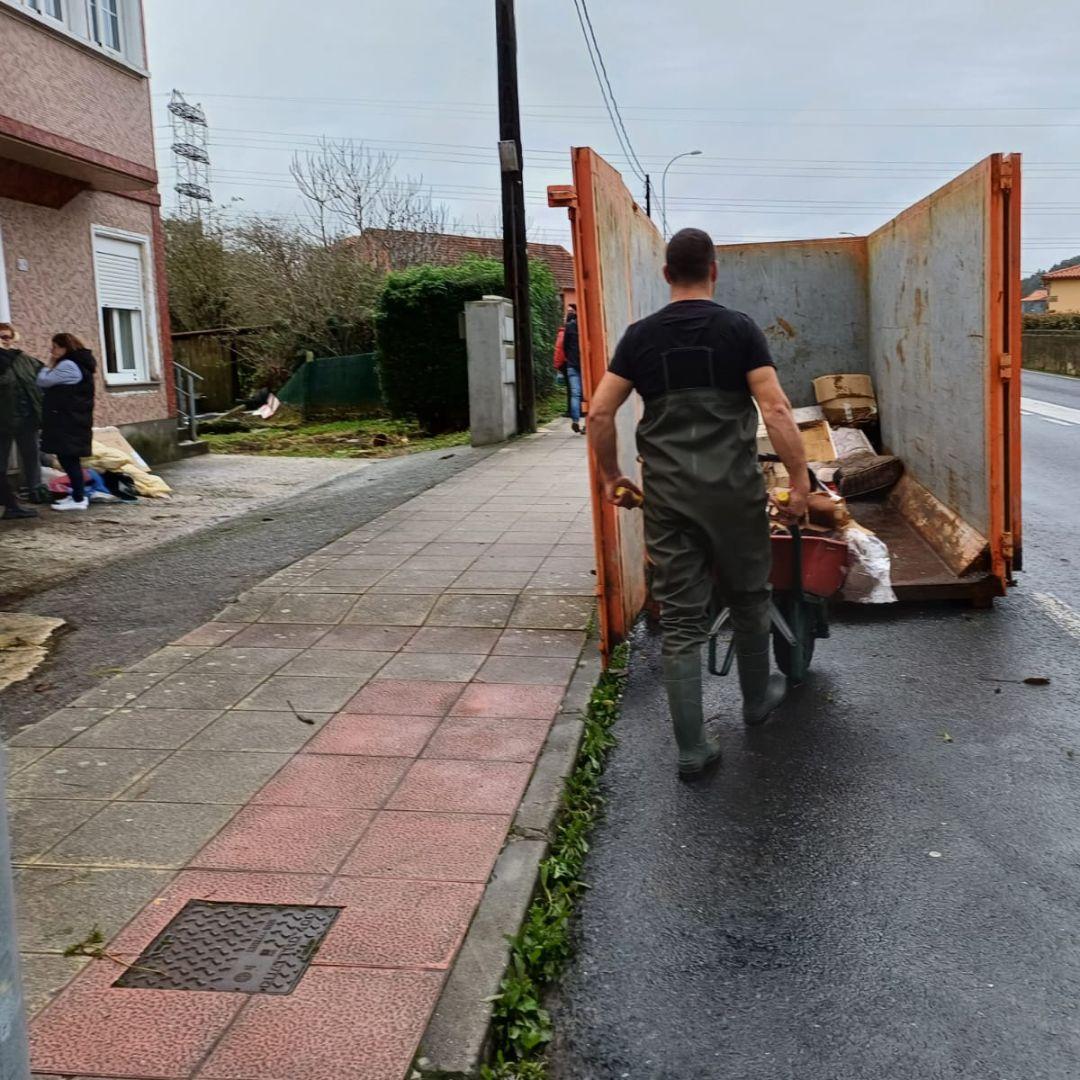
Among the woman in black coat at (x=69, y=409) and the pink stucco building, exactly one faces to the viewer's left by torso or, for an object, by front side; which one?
the woman in black coat

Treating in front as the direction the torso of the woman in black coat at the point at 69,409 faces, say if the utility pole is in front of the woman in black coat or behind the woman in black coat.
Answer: behind

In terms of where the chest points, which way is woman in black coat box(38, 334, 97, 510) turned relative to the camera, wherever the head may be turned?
to the viewer's left

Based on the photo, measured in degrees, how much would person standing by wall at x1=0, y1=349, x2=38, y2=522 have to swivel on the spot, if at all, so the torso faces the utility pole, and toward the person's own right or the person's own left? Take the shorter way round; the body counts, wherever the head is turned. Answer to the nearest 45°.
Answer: approximately 45° to the person's own left

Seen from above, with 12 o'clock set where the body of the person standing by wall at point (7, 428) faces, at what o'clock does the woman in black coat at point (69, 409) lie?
The woman in black coat is roughly at 11 o'clock from the person standing by wall.

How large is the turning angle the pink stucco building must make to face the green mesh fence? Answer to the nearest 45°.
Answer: approximately 90° to its left

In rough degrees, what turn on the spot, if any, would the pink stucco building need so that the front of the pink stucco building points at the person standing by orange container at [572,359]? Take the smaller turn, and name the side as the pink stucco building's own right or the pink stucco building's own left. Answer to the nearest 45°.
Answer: approximately 45° to the pink stucco building's own left

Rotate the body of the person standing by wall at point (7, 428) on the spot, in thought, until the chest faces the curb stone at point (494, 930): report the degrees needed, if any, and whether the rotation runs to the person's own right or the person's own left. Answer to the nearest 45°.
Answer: approximately 90° to the person's own right

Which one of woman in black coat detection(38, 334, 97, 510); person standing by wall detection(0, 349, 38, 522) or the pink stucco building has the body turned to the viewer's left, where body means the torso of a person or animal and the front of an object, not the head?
the woman in black coat

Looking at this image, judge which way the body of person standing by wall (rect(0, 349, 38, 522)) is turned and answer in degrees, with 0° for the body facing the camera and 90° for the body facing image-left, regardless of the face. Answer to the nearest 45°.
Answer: approximately 270°

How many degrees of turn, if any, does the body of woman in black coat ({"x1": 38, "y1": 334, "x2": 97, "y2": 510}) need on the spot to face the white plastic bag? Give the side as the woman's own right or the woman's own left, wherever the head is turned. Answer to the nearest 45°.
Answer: approximately 135° to the woman's own left

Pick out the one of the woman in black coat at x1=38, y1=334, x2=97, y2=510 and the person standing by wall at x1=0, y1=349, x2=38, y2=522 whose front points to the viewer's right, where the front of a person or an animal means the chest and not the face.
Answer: the person standing by wall

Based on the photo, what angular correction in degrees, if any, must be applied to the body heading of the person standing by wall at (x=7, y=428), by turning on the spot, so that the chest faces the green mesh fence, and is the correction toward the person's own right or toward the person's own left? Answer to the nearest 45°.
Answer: approximately 45° to the person's own left

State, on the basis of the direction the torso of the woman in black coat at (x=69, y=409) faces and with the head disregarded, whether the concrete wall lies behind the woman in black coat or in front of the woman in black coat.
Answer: behind
